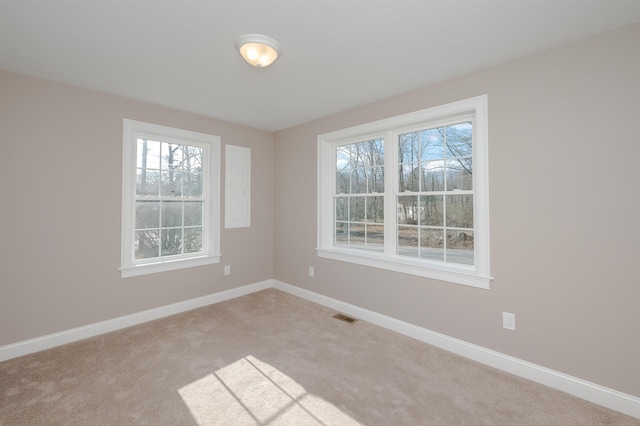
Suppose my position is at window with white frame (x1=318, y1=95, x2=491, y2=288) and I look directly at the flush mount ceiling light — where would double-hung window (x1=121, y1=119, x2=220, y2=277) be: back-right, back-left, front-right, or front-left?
front-right

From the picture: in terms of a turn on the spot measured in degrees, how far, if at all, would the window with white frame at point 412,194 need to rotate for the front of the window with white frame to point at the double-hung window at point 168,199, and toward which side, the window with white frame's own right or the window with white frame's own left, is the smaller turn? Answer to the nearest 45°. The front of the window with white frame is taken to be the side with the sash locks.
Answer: approximately 45° to the window with white frame's own right

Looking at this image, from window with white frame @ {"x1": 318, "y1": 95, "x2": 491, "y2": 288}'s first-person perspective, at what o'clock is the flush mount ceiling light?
The flush mount ceiling light is roughly at 12 o'clock from the window with white frame.
